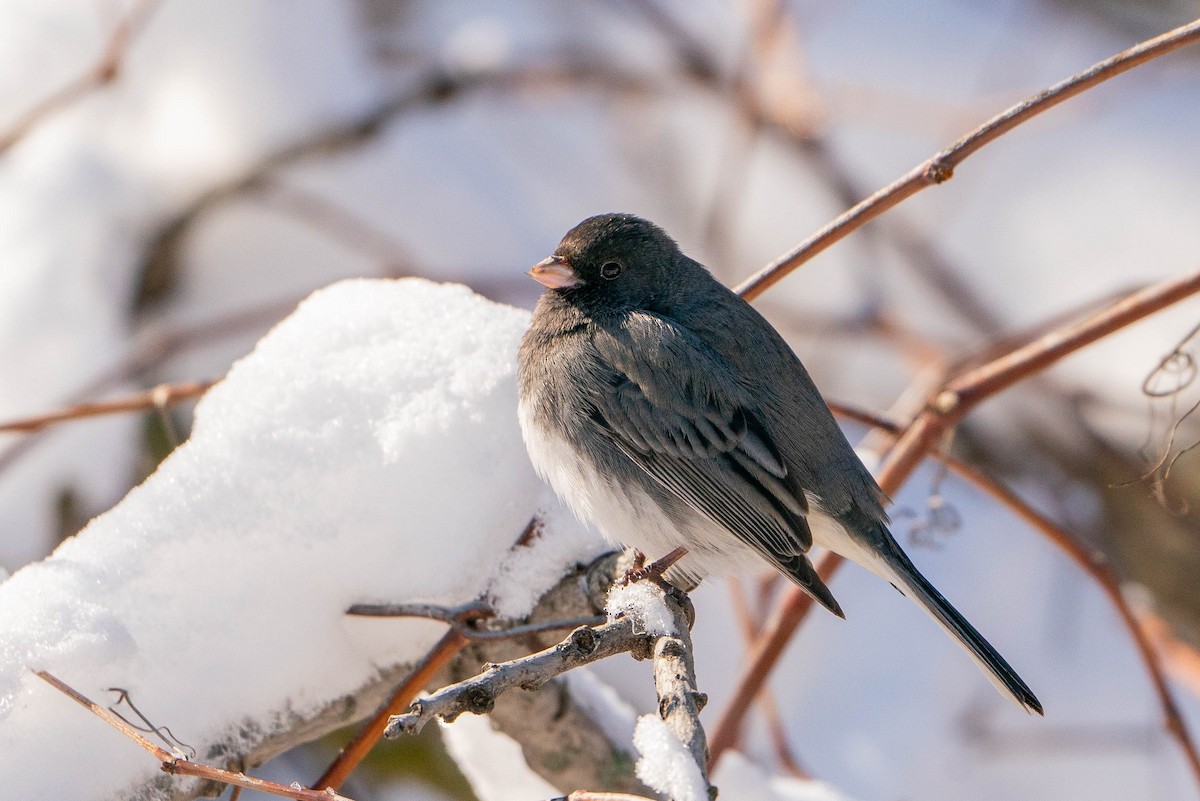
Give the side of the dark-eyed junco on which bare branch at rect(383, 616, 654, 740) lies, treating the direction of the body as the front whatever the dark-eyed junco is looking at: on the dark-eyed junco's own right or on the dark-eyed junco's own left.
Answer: on the dark-eyed junco's own left

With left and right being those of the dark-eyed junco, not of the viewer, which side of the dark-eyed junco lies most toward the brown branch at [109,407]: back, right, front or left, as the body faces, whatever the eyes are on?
front

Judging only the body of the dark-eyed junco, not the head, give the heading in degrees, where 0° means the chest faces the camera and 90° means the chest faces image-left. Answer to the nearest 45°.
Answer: approximately 90°
